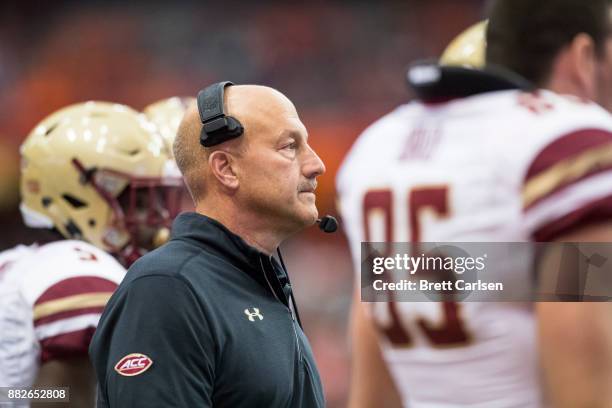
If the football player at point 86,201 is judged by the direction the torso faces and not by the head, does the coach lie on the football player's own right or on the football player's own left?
on the football player's own right

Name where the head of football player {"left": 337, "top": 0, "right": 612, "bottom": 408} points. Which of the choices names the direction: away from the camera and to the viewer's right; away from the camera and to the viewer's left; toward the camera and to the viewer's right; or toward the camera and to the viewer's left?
away from the camera and to the viewer's right

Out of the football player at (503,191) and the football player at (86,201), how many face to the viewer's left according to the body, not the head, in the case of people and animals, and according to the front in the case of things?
0

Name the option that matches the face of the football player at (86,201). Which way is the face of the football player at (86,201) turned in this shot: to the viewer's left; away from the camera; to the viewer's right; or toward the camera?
to the viewer's right

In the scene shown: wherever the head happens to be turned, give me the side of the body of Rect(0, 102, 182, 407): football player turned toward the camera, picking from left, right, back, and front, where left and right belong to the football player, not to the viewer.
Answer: right

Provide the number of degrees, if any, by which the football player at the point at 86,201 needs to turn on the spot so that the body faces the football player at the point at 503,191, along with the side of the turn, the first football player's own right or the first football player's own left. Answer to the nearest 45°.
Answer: approximately 90° to the first football player's own right

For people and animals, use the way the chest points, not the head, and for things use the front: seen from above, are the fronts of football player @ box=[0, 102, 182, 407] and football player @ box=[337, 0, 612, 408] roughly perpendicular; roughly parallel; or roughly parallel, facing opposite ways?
roughly parallel

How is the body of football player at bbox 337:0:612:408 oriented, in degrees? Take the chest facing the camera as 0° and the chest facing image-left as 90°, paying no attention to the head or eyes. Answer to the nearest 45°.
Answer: approximately 225°
